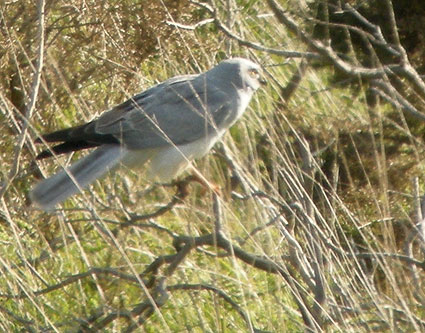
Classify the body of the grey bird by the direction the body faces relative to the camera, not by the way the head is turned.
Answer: to the viewer's right
